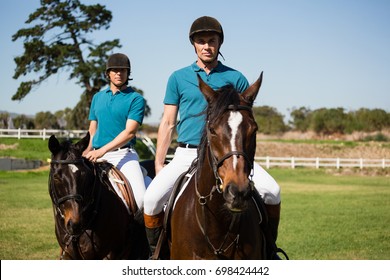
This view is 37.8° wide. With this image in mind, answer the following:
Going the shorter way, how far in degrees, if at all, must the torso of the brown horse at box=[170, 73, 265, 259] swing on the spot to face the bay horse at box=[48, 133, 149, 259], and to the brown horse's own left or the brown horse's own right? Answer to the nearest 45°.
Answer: approximately 135° to the brown horse's own right

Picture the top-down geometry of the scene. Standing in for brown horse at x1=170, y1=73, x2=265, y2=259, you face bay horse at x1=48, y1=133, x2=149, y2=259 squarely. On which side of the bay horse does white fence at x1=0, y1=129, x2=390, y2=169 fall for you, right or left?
right

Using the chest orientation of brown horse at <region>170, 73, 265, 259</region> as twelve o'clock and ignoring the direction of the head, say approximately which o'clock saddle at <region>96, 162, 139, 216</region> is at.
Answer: The saddle is roughly at 5 o'clock from the brown horse.

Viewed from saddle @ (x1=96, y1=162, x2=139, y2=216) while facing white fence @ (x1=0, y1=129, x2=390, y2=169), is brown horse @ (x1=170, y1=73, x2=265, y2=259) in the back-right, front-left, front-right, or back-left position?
back-right

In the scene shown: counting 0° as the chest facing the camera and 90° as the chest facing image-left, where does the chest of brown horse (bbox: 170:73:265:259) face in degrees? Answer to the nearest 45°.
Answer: approximately 0°

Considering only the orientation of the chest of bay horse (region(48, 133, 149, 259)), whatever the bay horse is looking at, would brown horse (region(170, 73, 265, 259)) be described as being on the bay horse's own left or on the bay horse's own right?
on the bay horse's own left

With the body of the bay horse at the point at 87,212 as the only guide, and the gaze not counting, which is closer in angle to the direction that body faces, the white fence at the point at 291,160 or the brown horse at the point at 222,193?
the brown horse

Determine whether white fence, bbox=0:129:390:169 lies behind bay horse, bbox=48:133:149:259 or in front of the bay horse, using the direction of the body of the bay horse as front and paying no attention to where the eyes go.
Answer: behind

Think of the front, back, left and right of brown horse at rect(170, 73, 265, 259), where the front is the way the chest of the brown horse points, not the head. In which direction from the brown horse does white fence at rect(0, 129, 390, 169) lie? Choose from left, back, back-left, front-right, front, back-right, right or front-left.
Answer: back

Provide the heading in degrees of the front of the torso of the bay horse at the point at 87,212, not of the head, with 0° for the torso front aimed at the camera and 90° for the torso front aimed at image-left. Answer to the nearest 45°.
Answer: approximately 45°
